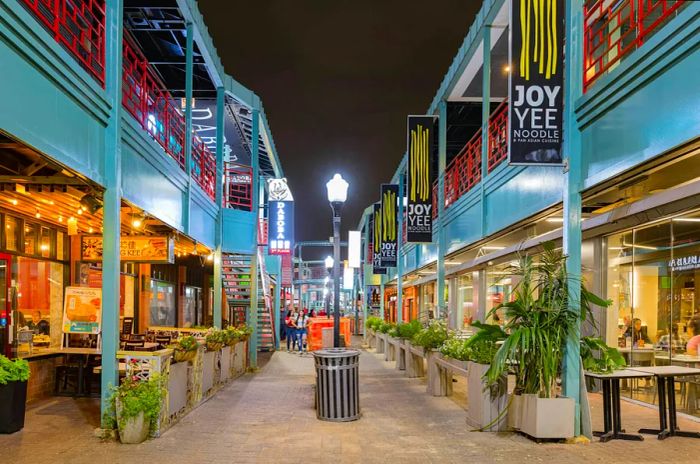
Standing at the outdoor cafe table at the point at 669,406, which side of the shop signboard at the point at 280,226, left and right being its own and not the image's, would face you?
front

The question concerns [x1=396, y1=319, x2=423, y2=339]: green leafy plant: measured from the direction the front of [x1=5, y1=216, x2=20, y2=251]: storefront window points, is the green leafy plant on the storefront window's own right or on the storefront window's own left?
on the storefront window's own left

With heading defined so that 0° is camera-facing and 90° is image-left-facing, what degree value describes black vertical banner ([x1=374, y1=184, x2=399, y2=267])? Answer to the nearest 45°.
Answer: approximately 0°

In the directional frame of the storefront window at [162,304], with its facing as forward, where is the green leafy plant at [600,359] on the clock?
The green leafy plant is roughly at 1 o'clock from the storefront window.

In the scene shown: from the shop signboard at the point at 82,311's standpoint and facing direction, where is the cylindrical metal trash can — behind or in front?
in front

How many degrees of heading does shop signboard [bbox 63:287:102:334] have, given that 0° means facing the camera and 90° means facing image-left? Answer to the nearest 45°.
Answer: approximately 0°

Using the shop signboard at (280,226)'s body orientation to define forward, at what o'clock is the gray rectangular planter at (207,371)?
The gray rectangular planter is roughly at 12 o'clock from the shop signboard.

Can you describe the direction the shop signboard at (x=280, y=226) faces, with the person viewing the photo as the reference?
facing the viewer

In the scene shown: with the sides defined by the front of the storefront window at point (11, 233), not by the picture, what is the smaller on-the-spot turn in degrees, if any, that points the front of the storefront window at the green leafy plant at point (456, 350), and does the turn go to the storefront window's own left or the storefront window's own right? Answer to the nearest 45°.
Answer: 0° — it already faces it

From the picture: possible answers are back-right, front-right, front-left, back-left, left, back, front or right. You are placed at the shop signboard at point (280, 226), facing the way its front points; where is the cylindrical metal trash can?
front

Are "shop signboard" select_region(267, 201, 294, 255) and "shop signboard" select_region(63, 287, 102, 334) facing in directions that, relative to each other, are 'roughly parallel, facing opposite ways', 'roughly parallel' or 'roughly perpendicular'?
roughly parallel
